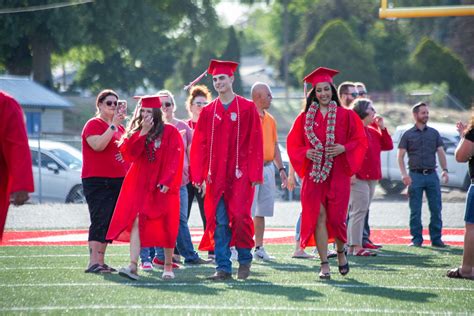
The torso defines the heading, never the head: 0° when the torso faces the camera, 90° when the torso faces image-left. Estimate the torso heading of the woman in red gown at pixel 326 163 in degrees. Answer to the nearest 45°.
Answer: approximately 0°

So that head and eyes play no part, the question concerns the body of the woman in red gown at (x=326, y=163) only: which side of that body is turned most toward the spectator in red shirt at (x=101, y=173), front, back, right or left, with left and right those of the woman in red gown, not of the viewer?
right

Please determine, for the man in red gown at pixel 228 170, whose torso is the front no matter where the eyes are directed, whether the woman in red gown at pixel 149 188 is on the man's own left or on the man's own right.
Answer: on the man's own right
